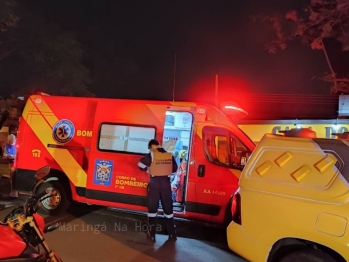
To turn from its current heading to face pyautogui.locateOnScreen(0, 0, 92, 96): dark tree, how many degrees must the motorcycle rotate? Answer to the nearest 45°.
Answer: approximately 90° to its left

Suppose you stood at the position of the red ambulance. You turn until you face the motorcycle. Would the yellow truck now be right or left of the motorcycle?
left

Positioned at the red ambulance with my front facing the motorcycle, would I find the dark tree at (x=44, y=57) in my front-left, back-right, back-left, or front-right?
back-right

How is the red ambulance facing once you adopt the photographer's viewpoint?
facing to the right of the viewer

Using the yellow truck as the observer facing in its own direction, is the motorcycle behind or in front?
behind

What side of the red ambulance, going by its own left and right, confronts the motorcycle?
right

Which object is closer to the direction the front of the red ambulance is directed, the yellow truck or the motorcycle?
the yellow truck
